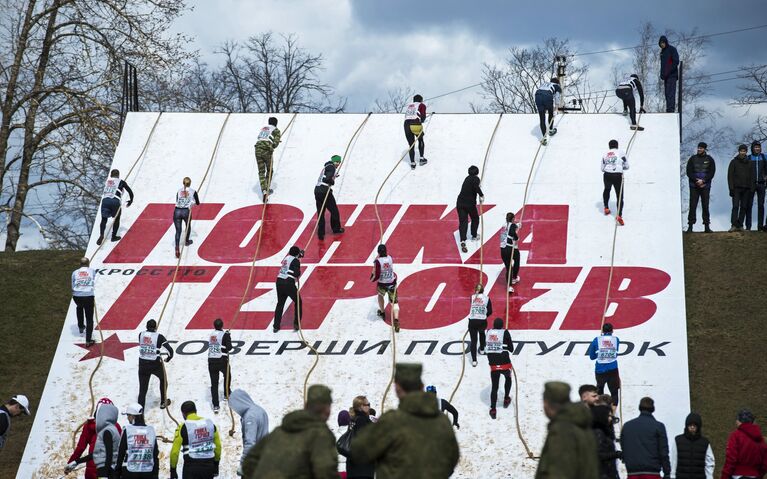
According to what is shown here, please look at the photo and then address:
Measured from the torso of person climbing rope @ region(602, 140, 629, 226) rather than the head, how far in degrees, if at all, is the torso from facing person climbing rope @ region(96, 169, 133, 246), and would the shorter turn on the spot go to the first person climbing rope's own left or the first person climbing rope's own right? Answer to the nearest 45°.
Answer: approximately 90° to the first person climbing rope's own left

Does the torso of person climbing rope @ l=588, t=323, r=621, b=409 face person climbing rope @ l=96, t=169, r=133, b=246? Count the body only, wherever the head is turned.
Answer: no

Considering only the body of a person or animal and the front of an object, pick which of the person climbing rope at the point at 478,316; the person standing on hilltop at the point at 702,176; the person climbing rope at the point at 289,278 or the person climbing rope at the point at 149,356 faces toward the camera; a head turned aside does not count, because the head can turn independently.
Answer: the person standing on hilltop

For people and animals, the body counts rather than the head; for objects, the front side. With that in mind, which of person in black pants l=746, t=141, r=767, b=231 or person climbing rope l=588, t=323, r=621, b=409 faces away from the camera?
the person climbing rope

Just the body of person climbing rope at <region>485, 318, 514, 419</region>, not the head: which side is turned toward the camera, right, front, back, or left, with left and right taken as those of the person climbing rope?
back

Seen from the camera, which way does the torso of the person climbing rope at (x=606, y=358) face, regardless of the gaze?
away from the camera

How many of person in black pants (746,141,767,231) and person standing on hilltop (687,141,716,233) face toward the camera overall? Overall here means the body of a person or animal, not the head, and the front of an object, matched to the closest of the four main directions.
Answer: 2

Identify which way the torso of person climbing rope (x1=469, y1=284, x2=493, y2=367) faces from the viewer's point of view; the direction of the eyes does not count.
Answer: away from the camera

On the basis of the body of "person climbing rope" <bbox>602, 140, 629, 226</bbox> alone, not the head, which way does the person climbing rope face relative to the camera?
away from the camera

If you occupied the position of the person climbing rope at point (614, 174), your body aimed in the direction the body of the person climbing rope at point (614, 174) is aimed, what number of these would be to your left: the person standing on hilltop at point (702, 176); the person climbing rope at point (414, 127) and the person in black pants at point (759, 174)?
1

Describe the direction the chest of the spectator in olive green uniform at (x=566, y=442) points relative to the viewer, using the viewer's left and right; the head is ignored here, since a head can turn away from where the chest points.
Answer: facing away from the viewer and to the left of the viewer

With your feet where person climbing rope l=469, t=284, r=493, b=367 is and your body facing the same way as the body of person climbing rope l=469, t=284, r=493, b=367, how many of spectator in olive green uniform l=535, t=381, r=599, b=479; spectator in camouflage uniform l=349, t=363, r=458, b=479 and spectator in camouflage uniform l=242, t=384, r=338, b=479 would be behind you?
3

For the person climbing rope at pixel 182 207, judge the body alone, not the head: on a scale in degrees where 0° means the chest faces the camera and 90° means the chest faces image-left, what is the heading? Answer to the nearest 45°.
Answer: approximately 180°

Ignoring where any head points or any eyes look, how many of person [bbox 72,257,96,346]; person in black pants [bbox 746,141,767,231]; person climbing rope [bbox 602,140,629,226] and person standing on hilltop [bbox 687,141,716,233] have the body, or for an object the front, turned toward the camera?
2

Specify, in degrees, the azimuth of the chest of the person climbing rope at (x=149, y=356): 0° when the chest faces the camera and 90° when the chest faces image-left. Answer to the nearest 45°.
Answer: approximately 180°

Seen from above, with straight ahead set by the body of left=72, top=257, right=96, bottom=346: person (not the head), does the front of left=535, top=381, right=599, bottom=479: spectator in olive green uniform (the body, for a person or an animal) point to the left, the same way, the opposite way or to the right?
the same way
